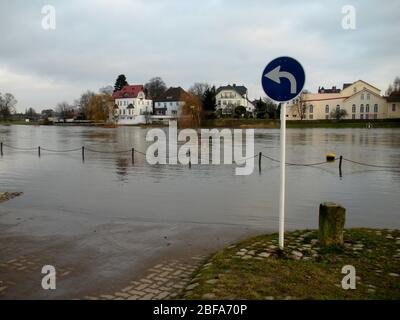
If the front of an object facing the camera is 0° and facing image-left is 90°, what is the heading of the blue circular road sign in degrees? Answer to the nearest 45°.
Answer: approximately 0°
